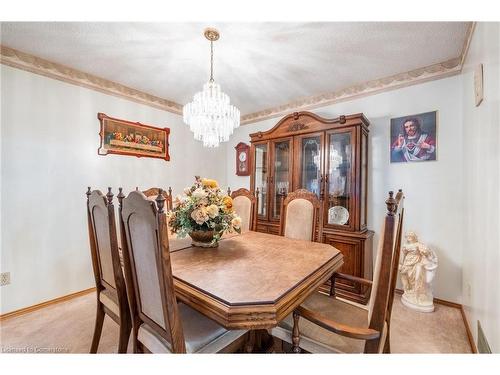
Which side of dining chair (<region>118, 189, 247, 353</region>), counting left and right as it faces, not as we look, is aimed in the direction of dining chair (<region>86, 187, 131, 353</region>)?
left

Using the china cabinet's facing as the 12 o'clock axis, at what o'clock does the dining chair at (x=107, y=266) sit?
The dining chair is roughly at 12 o'clock from the china cabinet.

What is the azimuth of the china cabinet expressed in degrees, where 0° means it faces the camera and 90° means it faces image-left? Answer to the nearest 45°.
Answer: approximately 45°

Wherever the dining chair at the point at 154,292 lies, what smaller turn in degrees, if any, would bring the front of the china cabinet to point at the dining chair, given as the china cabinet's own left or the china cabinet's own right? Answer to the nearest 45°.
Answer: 0° — it already faces it

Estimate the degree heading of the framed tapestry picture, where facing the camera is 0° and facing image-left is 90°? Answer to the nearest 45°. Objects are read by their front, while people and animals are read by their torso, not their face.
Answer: approximately 315°

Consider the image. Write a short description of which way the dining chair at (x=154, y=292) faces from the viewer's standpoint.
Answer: facing away from the viewer and to the right of the viewer

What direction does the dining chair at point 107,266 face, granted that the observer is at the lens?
facing away from the viewer and to the right of the viewer

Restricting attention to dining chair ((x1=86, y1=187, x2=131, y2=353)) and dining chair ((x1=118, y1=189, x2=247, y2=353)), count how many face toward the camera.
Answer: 0
